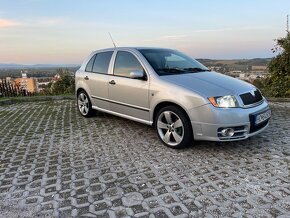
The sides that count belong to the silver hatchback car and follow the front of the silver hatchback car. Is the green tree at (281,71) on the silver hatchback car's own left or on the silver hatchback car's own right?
on the silver hatchback car's own left

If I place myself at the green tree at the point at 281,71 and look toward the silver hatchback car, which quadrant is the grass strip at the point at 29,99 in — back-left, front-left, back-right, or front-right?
front-right

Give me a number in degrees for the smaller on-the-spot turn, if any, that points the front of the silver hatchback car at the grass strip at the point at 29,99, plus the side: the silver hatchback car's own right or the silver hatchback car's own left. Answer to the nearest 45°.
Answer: approximately 180°

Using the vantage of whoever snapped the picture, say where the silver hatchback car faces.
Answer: facing the viewer and to the right of the viewer

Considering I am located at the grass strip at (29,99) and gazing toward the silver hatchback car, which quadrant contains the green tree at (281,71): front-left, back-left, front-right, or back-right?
front-left

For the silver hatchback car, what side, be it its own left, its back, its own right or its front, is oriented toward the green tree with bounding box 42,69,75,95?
back
